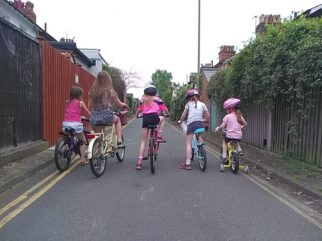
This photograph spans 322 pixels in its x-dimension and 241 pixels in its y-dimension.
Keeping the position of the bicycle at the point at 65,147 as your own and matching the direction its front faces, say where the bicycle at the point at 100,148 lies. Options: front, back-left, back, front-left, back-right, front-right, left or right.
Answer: right

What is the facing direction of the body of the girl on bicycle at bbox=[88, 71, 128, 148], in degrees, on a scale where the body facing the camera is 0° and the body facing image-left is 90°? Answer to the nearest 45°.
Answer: approximately 225°

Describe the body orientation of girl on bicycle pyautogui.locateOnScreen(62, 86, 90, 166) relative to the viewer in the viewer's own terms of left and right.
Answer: facing away from the viewer and to the right of the viewer

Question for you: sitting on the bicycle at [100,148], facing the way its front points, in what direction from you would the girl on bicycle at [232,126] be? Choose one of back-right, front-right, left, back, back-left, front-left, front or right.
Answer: front-right

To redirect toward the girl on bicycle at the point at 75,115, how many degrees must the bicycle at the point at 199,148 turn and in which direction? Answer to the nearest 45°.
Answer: approximately 45° to its left

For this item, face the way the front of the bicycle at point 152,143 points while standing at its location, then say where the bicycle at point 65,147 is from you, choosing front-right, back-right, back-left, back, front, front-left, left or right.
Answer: left

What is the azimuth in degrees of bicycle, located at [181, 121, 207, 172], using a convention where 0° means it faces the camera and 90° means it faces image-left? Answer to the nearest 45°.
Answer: approximately 135°

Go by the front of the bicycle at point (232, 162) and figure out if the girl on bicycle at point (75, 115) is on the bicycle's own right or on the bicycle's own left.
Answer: on the bicycle's own left

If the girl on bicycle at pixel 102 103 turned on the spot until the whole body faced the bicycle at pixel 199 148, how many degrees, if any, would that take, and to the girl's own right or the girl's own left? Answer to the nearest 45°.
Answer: approximately 45° to the girl's own right

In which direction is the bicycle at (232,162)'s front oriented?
away from the camera

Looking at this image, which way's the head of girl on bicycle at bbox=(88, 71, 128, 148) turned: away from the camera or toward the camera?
away from the camera

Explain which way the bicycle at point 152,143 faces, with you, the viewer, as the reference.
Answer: facing away from the viewer

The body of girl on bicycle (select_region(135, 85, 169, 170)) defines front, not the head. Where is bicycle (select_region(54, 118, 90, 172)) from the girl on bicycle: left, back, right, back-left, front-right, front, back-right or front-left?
left

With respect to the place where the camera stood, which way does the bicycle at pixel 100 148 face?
facing away from the viewer and to the right of the viewer

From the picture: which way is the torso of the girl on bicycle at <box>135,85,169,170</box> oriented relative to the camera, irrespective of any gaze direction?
away from the camera
